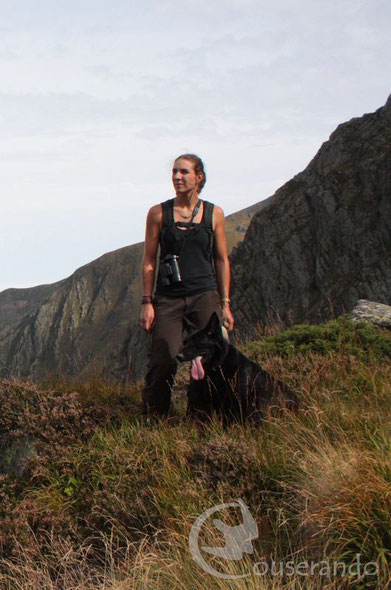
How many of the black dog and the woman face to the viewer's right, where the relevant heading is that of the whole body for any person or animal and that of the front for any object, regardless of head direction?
0

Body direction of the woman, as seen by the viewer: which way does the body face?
toward the camera

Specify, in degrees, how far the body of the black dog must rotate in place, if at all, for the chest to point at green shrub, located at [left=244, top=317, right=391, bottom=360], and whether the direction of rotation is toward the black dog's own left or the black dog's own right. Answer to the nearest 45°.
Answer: approximately 180°
